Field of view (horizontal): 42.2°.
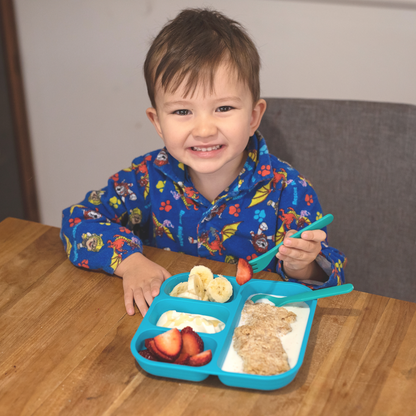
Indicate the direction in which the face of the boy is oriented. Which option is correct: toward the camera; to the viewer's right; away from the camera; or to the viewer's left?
toward the camera

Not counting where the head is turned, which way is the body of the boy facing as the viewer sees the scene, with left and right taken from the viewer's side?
facing the viewer
